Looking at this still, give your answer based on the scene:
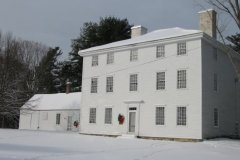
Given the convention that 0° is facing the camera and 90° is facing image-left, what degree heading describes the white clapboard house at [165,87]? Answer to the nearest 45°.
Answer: approximately 45°

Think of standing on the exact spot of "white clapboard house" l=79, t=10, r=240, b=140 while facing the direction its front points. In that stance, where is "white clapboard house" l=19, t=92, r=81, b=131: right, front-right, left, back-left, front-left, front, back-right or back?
right
